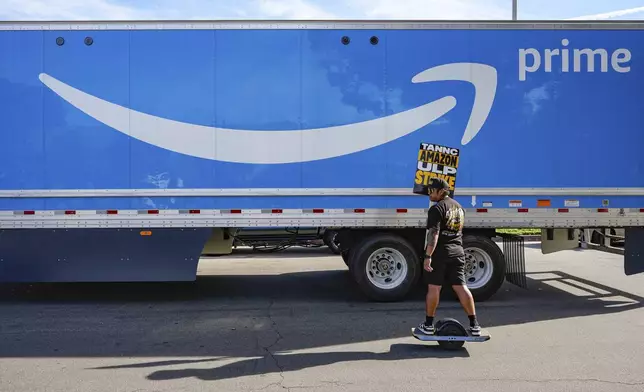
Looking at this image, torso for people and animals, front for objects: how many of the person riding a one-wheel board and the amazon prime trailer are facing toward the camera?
0

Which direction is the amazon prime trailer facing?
to the viewer's left

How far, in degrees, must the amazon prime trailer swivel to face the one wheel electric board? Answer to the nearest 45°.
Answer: approximately 135° to its left

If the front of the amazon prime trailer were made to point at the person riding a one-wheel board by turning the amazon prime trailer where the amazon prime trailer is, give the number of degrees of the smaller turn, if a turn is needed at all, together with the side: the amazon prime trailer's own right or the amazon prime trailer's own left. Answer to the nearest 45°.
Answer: approximately 135° to the amazon prime trailer's own left
